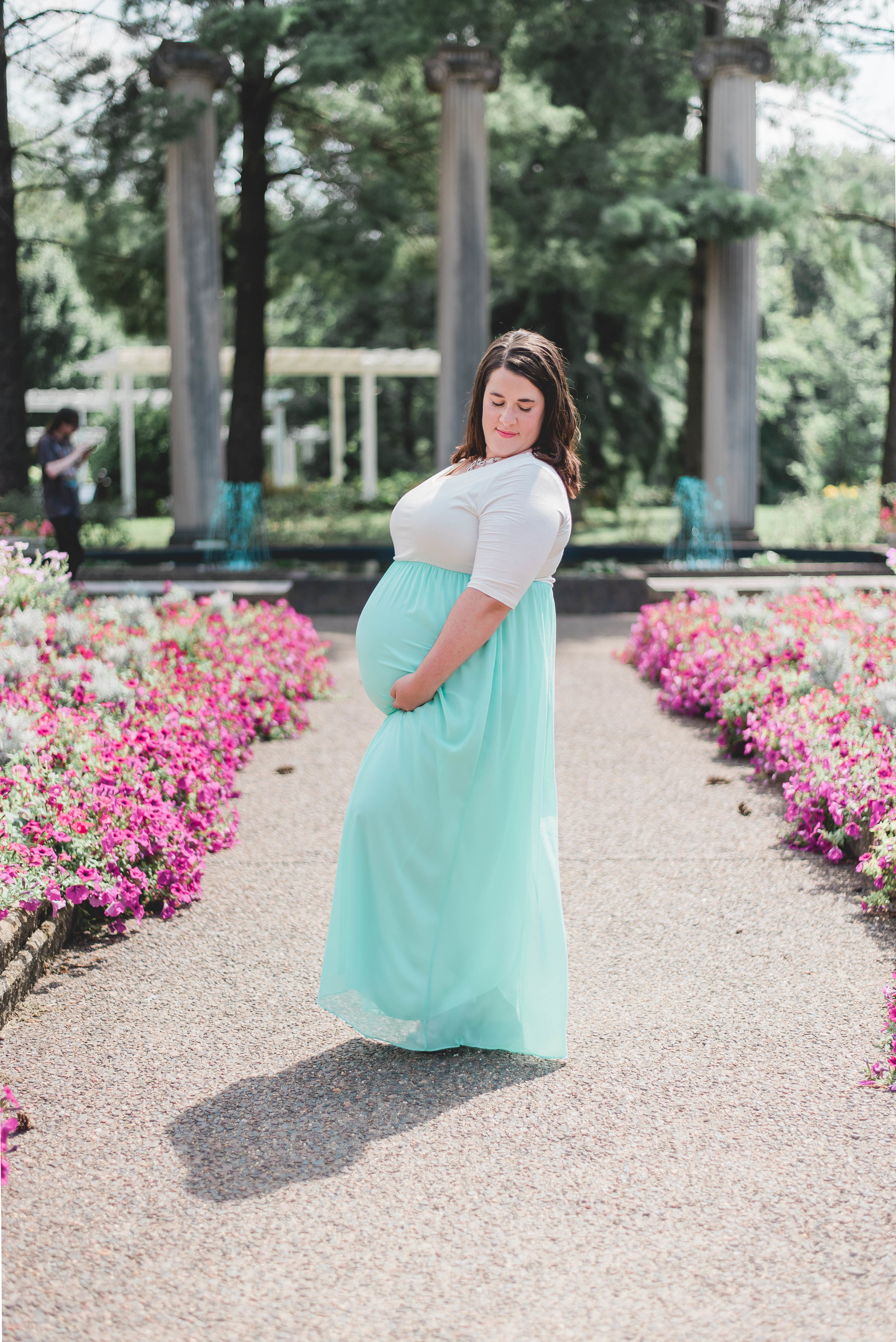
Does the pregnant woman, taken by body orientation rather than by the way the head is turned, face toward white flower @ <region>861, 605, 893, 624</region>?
no

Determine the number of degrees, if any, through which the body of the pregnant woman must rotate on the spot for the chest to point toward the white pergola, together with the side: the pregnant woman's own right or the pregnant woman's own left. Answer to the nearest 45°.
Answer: approximately 90° to the pregnant woman's own right

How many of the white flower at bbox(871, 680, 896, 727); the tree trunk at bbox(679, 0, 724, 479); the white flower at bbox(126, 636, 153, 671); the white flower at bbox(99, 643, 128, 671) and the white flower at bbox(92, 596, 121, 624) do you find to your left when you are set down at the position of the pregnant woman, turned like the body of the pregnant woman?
0

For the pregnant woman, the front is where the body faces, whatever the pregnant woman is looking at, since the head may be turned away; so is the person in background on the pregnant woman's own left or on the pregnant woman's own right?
on the pregnant woman's own right

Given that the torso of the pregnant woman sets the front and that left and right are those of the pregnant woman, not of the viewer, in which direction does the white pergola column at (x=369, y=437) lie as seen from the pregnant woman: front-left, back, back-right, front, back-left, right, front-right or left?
right

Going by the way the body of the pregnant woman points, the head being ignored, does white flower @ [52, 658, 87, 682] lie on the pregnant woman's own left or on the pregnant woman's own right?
on the pregnant woman's own right

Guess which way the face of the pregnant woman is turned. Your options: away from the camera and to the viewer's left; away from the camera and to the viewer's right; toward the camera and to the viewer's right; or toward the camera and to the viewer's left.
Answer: toward the camera and to the viewer's left

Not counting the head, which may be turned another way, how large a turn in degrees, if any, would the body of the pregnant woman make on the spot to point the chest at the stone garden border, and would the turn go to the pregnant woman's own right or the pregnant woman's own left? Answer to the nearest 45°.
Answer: approximately 45° to the pregnant woman's own right

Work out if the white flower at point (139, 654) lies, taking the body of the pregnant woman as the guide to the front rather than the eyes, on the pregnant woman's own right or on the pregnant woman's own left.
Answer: on the pregnant woman's own right

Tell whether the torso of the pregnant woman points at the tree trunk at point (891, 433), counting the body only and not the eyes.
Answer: no

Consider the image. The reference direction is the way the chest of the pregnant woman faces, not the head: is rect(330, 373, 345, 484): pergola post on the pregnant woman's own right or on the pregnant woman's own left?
on the pregnant woman's own right

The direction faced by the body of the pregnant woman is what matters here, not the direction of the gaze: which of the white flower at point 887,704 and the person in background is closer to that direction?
the person in background

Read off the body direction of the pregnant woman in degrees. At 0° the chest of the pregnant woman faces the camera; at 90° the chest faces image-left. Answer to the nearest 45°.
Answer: approximately 90°
